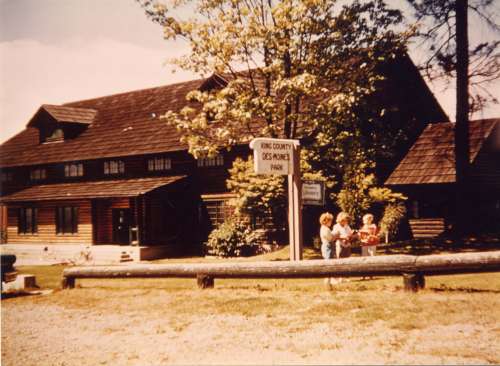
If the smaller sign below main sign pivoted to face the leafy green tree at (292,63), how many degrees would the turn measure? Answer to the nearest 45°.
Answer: approximately 180°

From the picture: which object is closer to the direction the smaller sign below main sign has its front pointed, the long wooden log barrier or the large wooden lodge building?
the long wooden log barrier

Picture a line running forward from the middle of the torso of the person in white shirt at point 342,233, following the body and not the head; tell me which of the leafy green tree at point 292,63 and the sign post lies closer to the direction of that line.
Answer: the sign post

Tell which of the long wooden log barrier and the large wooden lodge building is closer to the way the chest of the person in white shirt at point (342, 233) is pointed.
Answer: the long wooden log barrier

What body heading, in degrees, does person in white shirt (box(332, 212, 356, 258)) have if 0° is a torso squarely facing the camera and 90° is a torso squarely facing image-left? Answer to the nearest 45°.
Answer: approximately 0°

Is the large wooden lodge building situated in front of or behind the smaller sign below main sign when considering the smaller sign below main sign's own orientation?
behind

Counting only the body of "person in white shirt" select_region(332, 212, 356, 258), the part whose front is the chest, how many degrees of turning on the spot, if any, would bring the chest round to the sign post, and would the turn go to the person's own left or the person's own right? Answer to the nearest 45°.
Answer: approximately 135° to the person's own right

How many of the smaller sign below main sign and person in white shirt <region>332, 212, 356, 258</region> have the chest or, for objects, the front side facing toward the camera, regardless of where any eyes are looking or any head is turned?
2
